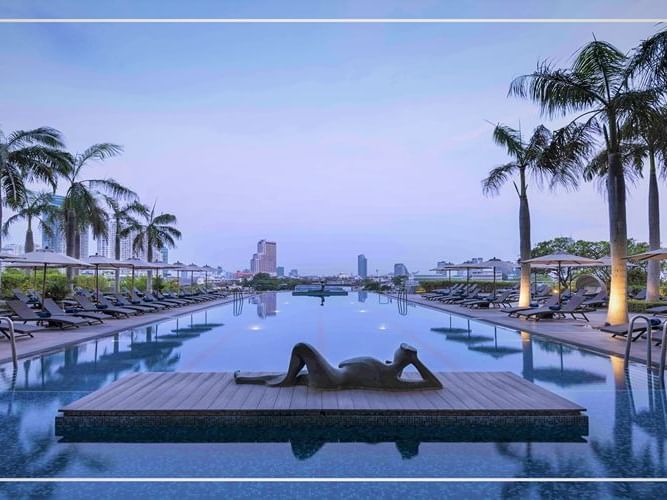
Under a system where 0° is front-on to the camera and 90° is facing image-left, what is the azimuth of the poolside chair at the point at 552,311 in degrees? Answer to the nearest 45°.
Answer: approximately 90°

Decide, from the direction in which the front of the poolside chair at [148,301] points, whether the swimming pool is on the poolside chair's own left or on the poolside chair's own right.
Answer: on the poolside chair's own right

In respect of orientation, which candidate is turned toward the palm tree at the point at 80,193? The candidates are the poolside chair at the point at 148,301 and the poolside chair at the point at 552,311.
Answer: the poolside chair at the point at 552,311

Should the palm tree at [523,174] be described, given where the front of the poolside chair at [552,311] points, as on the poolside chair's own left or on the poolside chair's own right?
on the poolside chair's own right

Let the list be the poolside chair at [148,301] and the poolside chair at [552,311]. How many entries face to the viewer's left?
1

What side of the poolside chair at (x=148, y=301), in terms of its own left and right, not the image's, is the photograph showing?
right
